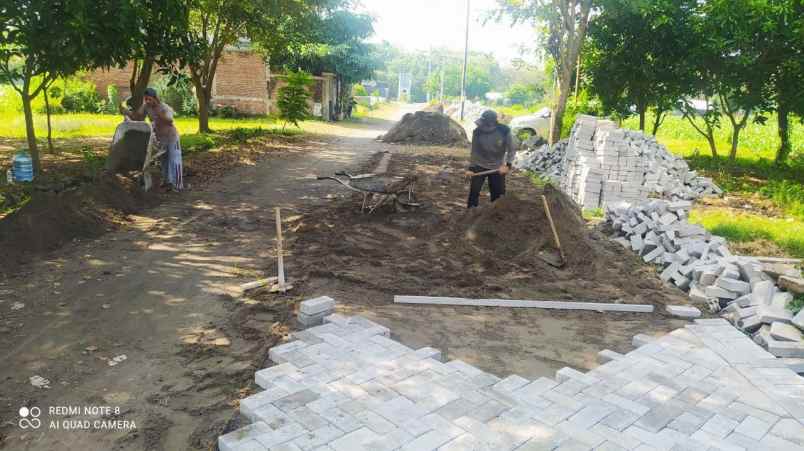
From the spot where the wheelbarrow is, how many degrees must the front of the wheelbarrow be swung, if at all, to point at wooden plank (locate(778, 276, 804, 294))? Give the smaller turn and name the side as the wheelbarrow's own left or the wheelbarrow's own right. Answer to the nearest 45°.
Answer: approximately 45° to the wheelbarrow's own right

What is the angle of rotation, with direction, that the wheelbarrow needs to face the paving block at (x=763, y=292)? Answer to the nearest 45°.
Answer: approximately 45° to its right

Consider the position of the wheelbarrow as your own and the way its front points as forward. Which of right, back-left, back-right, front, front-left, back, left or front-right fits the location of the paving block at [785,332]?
front-right

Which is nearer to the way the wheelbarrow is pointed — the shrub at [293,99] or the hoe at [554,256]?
the hoe

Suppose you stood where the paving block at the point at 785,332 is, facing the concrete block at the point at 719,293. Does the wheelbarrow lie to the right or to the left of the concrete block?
left

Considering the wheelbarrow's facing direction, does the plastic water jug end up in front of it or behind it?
behind

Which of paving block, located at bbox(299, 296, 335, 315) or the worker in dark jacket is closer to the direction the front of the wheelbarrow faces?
the worker in dark jacket

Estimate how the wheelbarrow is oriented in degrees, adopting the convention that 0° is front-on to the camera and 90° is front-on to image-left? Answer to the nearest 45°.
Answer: approximately 270°

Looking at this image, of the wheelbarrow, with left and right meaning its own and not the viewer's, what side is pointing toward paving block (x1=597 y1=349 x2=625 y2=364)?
right
